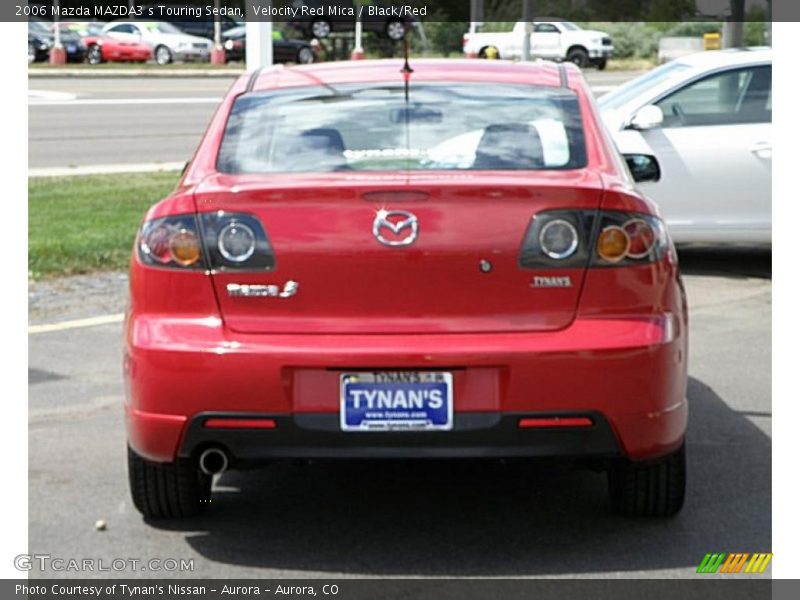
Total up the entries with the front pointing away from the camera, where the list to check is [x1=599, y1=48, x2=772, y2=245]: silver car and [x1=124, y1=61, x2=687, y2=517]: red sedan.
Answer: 1

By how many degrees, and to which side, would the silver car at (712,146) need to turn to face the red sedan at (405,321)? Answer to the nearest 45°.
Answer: approximately 90° to its left

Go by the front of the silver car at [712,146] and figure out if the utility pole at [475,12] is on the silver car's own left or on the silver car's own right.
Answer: on the silver car's own right

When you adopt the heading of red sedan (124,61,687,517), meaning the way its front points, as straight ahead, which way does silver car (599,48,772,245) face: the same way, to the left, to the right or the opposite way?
to the left

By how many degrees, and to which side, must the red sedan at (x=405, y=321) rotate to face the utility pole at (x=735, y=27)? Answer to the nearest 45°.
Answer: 0° — it already faces it

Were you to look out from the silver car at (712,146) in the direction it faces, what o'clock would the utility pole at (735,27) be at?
The utility pole is roughly at 3 o'clock from the silver car.

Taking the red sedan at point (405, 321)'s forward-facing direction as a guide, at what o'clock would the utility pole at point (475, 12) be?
The utility pole is roughly at 12 o'clock from the red sedan.

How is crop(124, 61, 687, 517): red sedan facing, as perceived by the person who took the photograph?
facing away from the viewer

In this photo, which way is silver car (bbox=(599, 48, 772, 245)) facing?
to the viewer's left
